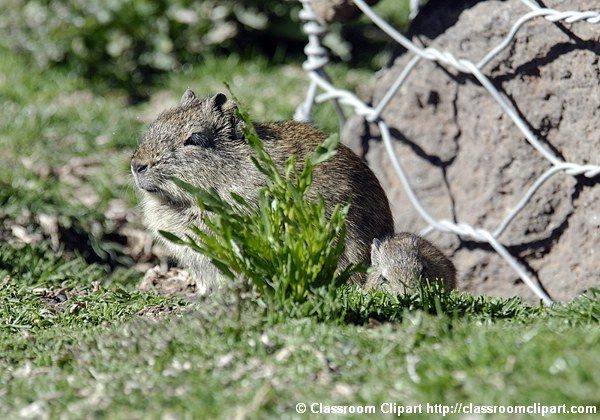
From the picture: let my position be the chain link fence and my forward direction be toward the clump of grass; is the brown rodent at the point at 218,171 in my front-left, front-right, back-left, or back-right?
front-right

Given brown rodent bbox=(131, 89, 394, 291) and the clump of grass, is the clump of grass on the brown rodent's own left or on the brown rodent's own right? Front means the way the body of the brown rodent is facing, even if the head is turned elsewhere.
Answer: on the brown rodent's own left

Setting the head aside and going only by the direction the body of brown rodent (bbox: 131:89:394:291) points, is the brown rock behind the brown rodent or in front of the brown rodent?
behind

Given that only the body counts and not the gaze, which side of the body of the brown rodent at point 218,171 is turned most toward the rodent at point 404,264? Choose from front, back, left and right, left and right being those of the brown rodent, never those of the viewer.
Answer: back

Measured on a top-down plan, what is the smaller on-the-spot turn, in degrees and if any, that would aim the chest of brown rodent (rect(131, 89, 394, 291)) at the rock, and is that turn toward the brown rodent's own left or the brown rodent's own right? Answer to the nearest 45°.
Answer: approximately 135° to the brown rodent's own right

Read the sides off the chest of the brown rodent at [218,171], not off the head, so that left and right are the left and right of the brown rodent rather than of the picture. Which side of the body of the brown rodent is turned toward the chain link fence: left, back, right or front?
back

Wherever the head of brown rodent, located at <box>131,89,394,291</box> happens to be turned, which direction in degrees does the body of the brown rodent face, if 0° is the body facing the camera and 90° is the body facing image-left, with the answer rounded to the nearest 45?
approximately 90°

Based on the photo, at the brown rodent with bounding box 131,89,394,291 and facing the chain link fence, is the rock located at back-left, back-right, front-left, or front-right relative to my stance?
front-left
